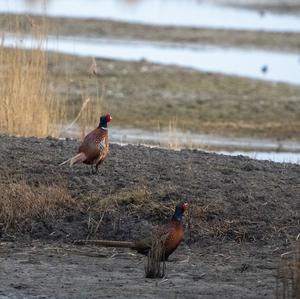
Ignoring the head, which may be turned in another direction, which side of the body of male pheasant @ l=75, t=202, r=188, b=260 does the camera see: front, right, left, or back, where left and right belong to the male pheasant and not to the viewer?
right

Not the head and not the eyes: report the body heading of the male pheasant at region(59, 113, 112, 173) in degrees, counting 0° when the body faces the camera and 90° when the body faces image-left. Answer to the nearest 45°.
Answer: approximately 270°

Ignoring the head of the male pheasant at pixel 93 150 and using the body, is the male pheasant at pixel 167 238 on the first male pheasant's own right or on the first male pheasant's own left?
on the first male pheasant's own right

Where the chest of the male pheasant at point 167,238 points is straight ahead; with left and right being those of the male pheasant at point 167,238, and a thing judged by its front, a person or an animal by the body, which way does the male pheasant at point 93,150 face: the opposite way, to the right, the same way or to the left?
the same way

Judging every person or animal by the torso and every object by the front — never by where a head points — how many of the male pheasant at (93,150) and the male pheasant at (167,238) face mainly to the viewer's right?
2

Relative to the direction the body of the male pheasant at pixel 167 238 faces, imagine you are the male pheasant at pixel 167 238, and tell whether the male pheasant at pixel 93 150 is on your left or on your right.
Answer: on your left
